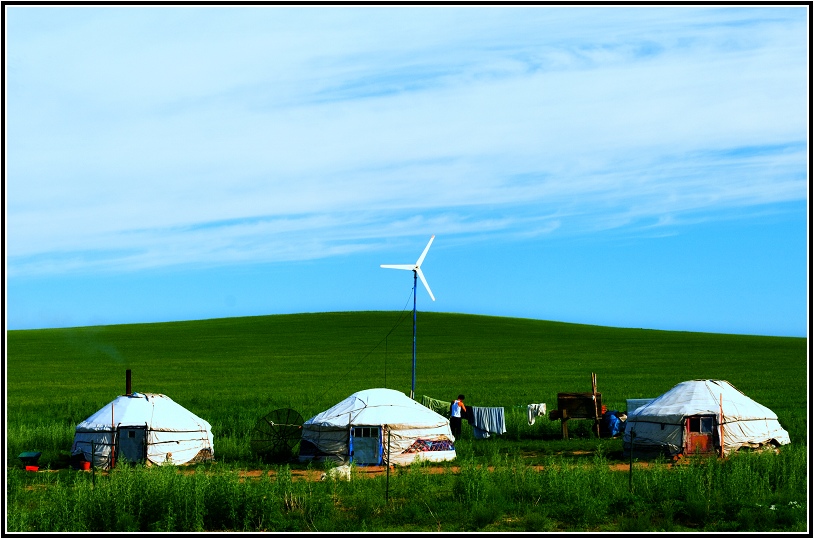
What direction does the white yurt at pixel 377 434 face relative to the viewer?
toward the camera

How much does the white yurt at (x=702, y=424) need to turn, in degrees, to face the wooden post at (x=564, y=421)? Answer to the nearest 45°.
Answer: approximately 135° to its right

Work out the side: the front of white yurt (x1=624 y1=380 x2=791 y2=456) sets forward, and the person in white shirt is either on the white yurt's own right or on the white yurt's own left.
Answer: on the white yurt's own right

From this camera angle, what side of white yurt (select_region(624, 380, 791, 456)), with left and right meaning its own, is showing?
front

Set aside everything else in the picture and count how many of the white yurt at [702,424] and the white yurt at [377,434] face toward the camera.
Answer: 2

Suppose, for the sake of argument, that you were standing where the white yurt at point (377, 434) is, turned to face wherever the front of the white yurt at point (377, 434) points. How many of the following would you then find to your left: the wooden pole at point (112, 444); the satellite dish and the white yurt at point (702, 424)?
1

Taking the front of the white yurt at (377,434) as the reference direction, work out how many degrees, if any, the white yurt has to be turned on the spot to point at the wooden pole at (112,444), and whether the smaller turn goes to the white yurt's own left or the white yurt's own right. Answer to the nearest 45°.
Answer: approximately 90° to the white yurt's own right

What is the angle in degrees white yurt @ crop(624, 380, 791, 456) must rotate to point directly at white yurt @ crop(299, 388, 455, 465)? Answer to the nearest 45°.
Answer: approximately 90° to its right

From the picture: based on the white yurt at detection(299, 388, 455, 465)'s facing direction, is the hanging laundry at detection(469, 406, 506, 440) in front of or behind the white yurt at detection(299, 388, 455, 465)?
behind

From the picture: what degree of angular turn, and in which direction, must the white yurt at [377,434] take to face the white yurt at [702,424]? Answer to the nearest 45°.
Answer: approximately 90° to its left
